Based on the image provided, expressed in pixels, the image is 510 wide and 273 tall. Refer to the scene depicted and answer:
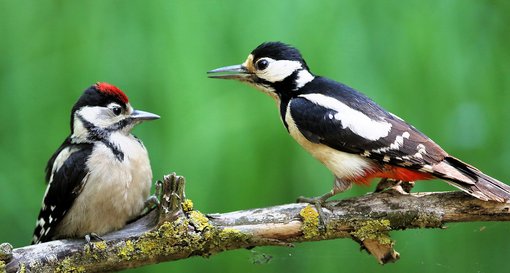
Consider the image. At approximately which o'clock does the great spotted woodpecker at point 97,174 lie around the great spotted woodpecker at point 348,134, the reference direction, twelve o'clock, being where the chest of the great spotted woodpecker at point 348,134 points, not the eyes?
the great spotted woodpecker at point 97,174 is roughly at 12 o'clock from the great spotted woodpecker at point 348,134.

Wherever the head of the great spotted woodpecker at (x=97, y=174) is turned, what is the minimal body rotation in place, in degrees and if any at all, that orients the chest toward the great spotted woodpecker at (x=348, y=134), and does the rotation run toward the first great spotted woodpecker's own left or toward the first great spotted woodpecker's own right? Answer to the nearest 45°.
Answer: approximately 45° to the first great spotted woodpecker's own left

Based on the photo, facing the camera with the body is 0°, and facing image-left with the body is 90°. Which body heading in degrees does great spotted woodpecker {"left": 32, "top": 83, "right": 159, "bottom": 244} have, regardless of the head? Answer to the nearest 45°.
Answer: approximately 315°

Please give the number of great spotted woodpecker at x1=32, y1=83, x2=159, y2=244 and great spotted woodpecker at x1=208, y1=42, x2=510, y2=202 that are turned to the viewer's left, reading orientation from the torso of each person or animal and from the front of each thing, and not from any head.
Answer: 1

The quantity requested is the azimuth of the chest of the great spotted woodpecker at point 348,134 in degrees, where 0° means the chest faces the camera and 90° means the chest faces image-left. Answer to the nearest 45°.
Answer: approximately 90°
